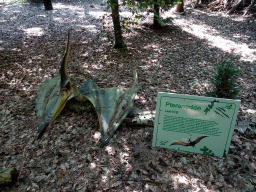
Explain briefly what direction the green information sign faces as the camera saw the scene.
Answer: facing the viewer

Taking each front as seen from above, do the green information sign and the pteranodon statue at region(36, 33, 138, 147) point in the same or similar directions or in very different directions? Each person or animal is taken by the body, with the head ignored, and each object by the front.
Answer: same or similar directions

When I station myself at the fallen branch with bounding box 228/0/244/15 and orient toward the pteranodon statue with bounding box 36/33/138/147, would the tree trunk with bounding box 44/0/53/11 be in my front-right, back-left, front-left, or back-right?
front-right

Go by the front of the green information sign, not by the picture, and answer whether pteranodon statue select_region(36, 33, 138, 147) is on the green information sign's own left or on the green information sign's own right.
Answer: on the green information sign's own right

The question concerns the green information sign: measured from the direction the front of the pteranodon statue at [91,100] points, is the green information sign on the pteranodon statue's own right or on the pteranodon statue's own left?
on the pteranodon statue's own left

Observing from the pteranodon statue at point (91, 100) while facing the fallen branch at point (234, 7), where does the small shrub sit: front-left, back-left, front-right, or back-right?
front-right

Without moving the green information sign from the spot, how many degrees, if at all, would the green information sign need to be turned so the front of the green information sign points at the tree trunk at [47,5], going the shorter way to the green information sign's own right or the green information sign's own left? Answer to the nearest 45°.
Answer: approximately 135° to the green information sign's own right

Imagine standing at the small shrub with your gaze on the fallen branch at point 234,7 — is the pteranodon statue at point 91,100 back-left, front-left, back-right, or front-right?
back-left

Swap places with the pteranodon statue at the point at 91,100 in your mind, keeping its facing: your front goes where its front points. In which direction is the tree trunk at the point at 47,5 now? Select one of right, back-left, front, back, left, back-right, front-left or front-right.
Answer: back-right

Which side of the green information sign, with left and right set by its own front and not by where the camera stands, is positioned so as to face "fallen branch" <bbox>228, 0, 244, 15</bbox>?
back

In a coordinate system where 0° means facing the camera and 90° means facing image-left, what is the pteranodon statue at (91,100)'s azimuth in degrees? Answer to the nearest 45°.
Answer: approximately 45°
